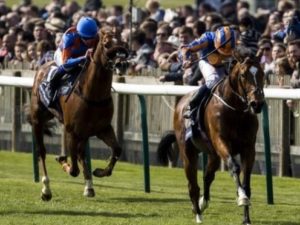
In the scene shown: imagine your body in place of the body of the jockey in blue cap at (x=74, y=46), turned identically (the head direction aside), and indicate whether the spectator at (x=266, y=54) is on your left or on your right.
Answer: on your left

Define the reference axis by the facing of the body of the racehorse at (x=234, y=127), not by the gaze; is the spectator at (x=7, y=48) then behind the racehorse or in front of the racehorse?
behind

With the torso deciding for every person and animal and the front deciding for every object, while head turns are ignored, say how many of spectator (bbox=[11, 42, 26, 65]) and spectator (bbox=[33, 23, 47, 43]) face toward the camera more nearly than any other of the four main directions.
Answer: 2

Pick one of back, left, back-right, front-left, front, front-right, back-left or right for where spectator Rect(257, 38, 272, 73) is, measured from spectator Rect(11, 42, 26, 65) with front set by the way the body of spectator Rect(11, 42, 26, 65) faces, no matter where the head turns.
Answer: front-left

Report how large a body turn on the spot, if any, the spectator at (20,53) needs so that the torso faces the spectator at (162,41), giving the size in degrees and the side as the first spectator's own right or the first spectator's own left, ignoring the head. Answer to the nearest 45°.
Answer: approximately 45° to the first spectator's own left

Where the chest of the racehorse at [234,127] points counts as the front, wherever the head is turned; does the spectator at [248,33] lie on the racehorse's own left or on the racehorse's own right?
on the racehorse's own left

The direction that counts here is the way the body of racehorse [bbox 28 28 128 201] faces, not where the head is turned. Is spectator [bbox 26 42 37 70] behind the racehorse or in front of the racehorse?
behind

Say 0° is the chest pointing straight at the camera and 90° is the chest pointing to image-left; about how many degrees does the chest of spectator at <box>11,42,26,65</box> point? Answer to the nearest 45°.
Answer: approximately 0°

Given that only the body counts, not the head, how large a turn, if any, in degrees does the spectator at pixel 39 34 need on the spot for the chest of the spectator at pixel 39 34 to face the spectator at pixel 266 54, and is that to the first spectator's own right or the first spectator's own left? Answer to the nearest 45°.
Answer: approximately 45° to the first spectator's own left

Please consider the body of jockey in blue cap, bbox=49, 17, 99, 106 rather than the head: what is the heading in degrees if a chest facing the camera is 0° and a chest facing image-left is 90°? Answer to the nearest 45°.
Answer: approximately 315°
